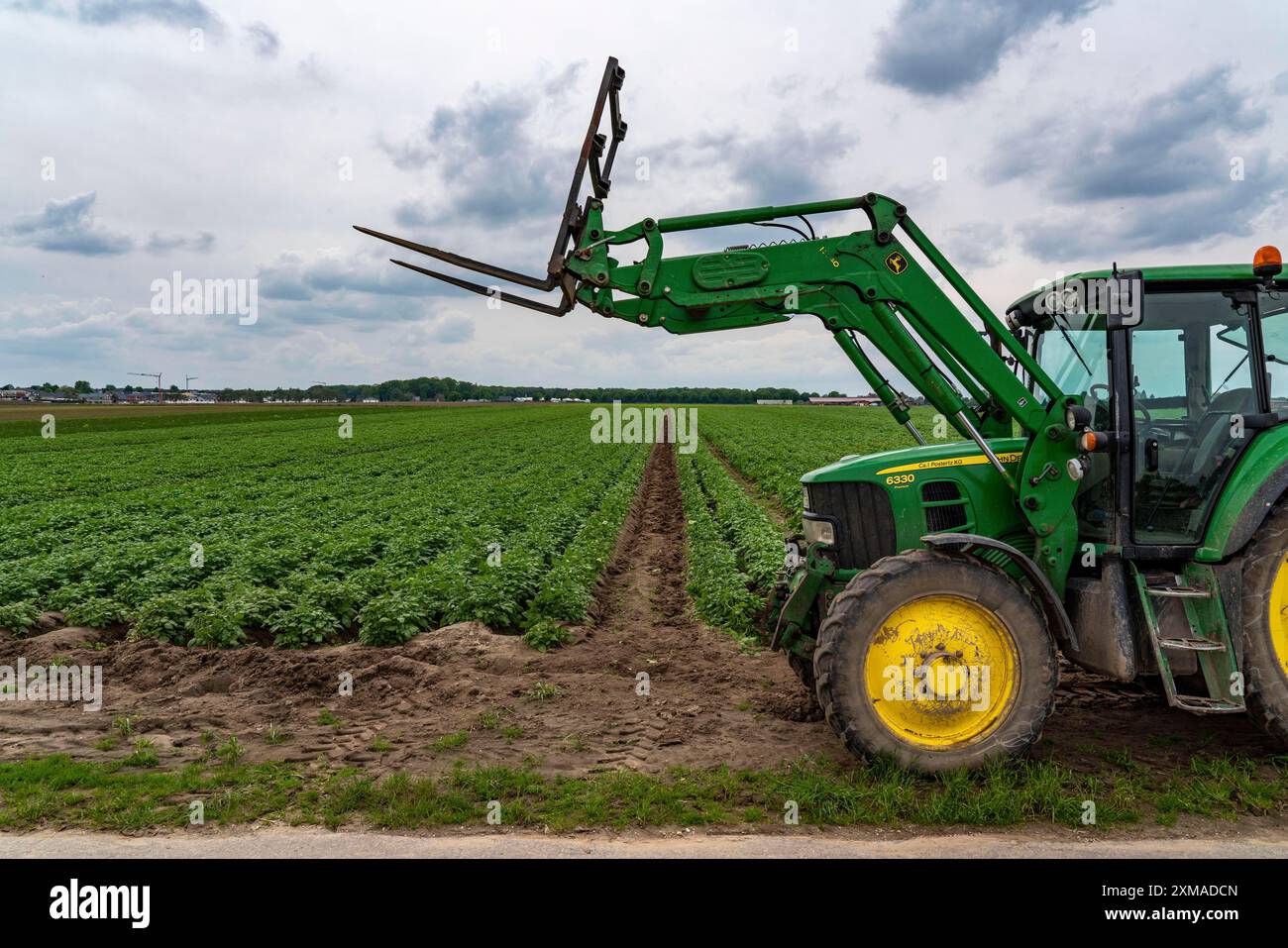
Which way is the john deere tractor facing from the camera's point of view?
to the viewer's left
